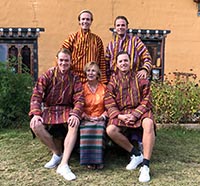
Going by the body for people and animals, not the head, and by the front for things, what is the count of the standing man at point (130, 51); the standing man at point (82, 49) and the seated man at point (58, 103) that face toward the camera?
3

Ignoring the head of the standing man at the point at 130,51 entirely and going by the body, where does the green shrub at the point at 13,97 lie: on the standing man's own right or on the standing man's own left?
on the standing man's own right

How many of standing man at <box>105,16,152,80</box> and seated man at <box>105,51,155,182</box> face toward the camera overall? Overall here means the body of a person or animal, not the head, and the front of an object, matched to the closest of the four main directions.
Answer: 2

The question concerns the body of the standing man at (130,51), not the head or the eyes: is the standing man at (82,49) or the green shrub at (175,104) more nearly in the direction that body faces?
the standing man

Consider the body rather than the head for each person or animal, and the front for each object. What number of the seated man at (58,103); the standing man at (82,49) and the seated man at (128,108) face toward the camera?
3

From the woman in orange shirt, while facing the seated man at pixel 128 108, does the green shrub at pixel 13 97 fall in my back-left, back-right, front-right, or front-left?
back-left

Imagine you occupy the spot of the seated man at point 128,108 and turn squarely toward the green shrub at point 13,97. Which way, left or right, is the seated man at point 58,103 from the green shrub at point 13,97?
left

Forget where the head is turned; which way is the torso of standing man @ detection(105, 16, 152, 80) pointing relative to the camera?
toward the camera

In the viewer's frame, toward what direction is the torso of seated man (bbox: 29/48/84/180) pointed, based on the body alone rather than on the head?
toward the camera

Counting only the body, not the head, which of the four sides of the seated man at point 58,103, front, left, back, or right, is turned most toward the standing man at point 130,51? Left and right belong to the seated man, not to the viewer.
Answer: left

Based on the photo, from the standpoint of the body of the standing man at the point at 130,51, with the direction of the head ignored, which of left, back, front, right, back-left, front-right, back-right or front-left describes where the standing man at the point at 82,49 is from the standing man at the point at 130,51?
right
